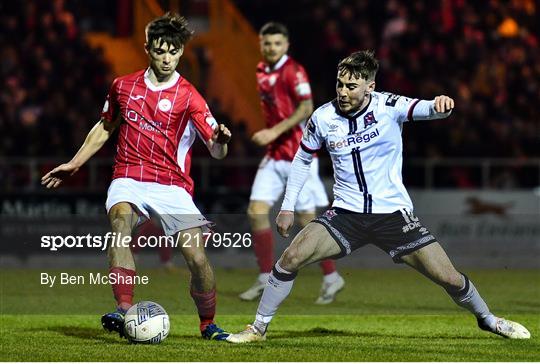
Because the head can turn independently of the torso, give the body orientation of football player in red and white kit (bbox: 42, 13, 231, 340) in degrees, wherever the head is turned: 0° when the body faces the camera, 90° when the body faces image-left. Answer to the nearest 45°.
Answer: approximately 0°

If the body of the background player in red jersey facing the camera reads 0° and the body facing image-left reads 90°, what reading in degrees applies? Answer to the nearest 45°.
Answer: approximately 45°

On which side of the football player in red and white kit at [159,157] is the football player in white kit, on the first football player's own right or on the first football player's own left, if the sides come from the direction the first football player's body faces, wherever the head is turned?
on the first football player's own left

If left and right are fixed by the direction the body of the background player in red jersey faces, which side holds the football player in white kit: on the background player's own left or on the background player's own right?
on the background player's own left
